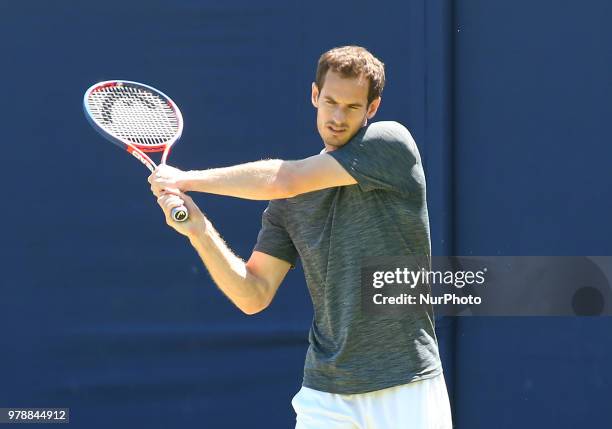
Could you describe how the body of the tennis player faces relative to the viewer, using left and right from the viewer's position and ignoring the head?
facing the viewer and to the left of the viewer
